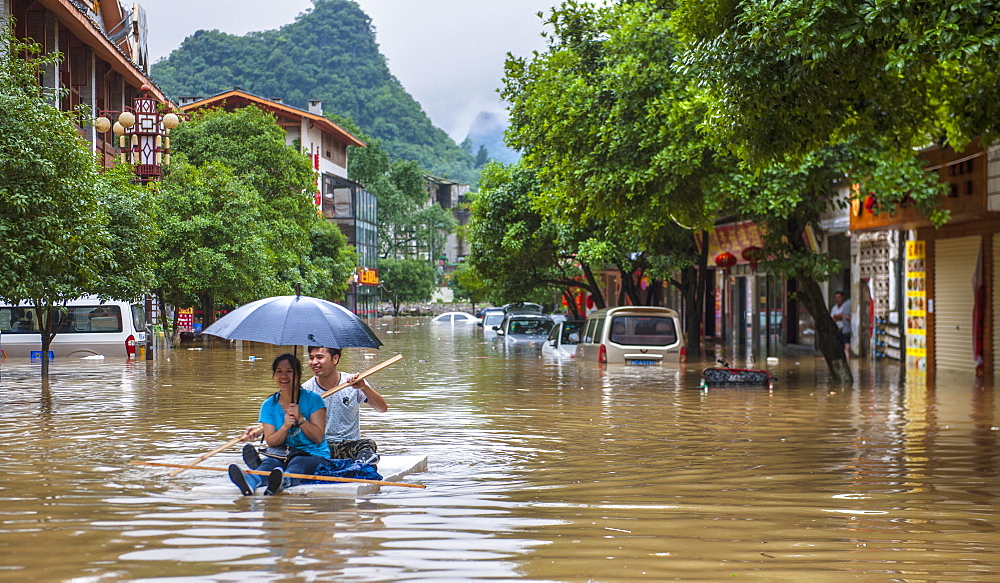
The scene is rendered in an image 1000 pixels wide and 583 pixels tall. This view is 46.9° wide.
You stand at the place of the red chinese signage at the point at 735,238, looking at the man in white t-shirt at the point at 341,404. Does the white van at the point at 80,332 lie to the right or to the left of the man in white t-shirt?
right

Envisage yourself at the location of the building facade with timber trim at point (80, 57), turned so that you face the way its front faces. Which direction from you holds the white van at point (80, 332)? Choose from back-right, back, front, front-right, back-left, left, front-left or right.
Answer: front-right

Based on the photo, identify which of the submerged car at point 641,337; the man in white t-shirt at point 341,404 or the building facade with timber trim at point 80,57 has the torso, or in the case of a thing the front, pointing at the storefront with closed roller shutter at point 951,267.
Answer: the building facade with timber trim

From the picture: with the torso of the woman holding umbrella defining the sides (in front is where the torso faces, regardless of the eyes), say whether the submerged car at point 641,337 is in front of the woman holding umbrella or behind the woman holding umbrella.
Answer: behind

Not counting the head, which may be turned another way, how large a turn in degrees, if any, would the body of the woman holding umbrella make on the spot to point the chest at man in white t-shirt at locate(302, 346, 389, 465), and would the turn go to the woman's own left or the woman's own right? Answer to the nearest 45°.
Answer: approximately 180°

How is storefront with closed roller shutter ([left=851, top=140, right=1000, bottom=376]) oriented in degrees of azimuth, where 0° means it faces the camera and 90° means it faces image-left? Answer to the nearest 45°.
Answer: approximately 45°

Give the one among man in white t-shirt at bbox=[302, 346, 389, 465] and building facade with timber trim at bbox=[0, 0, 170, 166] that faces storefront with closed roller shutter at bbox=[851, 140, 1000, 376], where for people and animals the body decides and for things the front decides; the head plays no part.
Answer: the building facade with timber trim

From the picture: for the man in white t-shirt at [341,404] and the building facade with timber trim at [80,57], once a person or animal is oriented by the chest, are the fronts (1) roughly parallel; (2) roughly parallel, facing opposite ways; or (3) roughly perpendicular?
roughly perpendicular

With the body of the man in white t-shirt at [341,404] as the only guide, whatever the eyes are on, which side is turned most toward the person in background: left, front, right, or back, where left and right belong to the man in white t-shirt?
back
